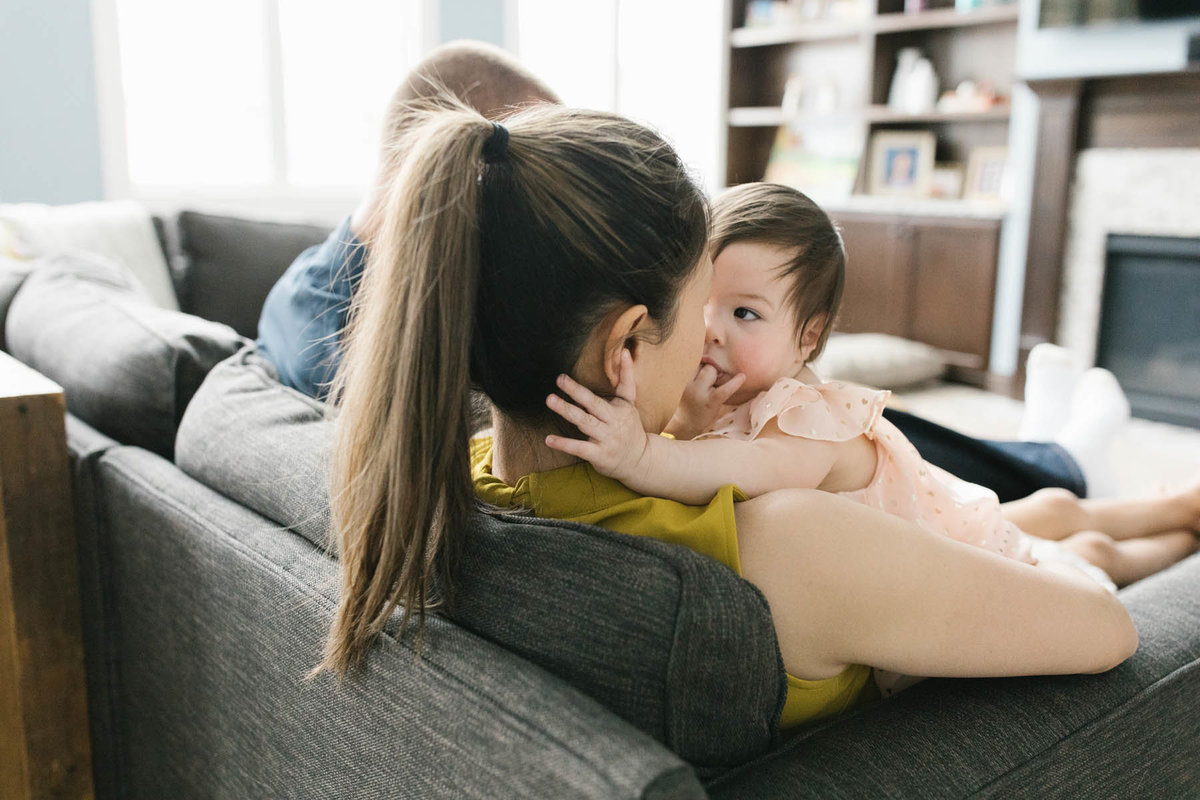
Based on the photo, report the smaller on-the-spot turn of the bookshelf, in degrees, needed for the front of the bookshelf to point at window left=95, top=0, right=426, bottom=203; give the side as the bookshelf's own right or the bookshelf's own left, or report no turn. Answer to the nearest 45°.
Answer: approximately 45° to the bookshelf's own right

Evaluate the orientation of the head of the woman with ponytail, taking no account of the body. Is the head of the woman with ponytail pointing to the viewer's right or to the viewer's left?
to the viewer's right

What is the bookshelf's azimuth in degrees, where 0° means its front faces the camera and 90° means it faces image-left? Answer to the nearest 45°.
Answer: approximately 45°

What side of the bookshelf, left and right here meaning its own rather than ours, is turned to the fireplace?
left

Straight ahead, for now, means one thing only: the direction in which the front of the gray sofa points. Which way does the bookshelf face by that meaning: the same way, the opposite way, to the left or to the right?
the opposite way

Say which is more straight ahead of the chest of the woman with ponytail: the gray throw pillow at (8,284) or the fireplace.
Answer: the fireplace

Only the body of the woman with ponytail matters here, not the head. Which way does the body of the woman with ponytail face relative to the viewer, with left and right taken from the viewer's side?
facing away from the viewer and to the right of the viewer

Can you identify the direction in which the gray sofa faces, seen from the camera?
facing away from the viewer and to the right of the viewer

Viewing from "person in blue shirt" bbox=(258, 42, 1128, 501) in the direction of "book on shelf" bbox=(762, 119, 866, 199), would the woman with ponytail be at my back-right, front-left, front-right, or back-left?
back-right
